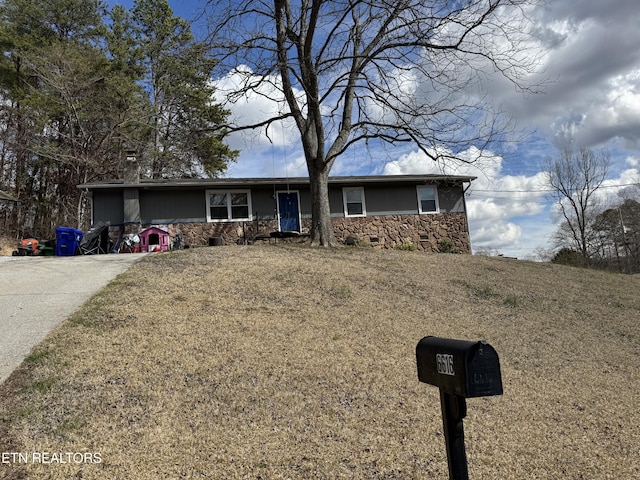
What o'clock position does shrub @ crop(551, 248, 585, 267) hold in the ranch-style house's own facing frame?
The shrub is roughly at 9 o'clock from the ranch-style house.

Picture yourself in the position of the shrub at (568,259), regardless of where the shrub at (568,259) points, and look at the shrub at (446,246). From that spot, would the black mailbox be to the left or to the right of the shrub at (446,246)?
left

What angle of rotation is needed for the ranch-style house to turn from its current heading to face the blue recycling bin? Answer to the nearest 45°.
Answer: approximately 90° to its right

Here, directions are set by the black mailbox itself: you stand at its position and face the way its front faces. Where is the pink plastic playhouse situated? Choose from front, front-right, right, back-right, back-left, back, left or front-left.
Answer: back

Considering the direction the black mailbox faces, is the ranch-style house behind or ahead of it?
behind
